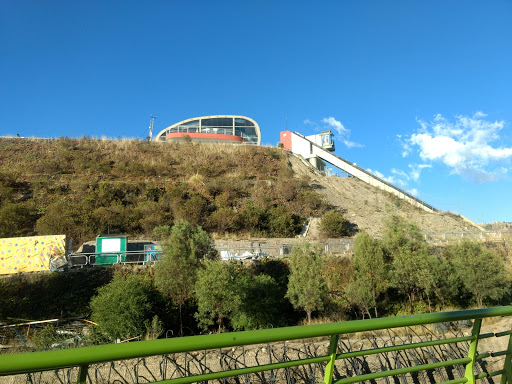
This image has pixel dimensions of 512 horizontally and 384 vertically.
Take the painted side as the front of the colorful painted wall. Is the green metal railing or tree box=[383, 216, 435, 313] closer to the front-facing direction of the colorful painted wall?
the green metal railing

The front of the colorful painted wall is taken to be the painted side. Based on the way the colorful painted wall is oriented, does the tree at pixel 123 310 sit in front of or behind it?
in front

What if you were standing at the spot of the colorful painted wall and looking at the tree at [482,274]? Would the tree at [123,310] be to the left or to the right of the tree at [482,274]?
right

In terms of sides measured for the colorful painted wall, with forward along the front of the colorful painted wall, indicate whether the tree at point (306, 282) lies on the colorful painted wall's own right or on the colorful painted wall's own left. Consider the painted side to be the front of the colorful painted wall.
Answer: on the colorful painted wall's own left

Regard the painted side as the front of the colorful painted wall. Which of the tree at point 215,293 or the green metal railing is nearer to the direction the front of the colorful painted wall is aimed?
the green metal railing

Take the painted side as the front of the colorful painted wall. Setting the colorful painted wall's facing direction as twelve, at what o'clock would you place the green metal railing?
The green metal railing is roughly at 12 o'clock from the colorful painted wall.

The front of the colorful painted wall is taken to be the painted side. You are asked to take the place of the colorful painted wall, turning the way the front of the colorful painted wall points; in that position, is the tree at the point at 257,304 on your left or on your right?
on your left

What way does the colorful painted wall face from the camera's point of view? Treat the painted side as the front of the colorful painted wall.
toward the camera

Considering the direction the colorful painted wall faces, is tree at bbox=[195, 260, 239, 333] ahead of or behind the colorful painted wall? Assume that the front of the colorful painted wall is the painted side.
ahead
